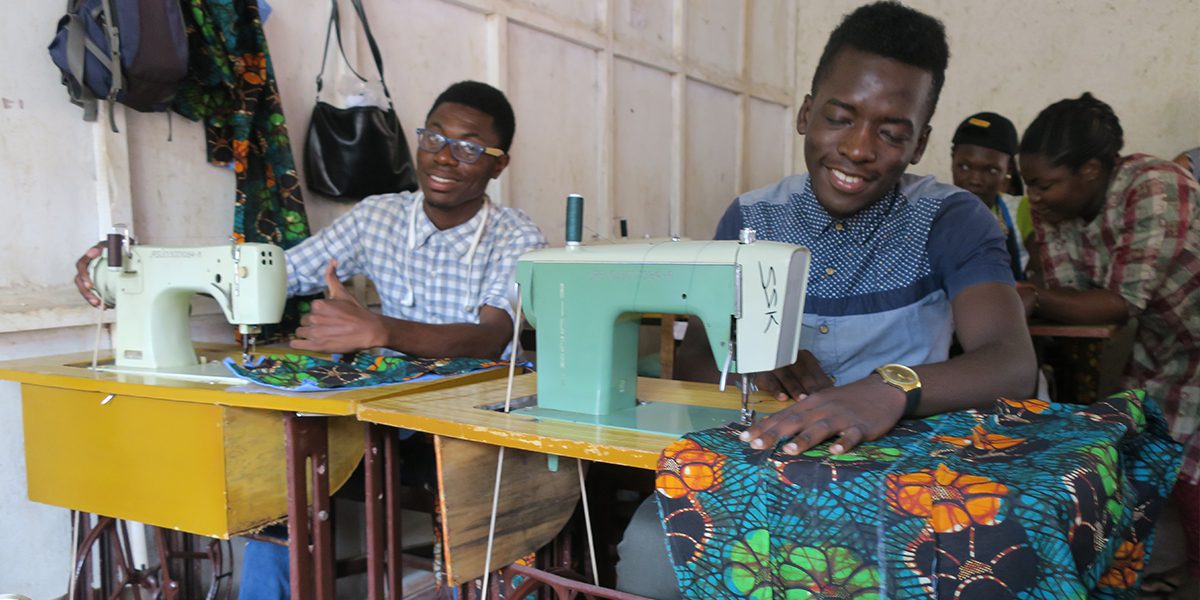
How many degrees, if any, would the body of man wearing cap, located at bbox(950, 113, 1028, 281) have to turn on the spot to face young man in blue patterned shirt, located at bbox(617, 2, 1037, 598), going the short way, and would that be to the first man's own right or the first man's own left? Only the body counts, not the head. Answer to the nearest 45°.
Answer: approximately 45° to the first man's own left

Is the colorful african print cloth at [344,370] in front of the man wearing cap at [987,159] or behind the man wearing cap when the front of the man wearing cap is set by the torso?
in front

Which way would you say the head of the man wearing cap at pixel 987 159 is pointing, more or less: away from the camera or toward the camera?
toward the camera

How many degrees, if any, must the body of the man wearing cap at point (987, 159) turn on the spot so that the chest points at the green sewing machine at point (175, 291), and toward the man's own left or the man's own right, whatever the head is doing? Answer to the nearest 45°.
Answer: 0° — they already face it

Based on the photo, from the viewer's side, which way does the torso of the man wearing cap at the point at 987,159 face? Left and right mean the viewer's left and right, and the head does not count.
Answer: facing the viewer and to the left of the viewer

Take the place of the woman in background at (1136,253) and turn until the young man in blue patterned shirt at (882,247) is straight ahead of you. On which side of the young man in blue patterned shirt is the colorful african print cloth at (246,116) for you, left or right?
right

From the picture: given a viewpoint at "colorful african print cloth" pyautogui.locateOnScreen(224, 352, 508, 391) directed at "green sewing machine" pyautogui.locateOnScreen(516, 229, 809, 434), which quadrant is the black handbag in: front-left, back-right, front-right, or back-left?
back-left

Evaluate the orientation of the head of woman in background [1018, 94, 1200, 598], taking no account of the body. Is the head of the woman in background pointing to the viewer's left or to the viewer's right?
to the viewer's left

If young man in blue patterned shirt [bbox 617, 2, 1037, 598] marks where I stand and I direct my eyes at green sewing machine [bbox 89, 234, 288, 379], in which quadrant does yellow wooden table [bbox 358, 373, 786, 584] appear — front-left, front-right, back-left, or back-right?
front-left
